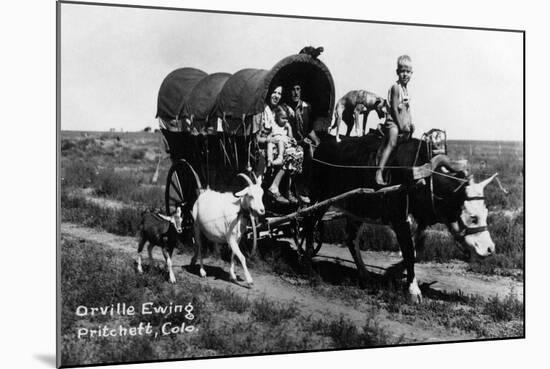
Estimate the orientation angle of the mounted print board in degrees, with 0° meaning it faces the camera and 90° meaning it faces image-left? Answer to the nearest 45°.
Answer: approximately 315°
